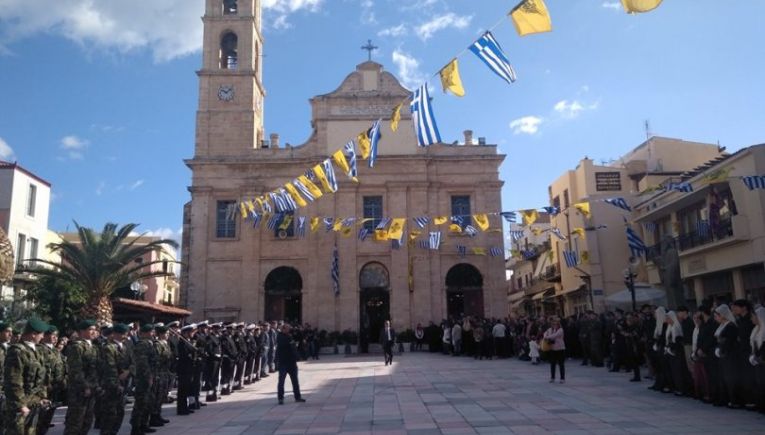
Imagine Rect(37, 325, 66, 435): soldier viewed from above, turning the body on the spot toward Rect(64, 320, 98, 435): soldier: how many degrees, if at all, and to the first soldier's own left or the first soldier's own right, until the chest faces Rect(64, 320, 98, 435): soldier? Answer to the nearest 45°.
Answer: approximately 45° to the first soldier's own right

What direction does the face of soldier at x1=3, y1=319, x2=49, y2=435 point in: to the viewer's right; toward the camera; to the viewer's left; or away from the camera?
to the viewer's right

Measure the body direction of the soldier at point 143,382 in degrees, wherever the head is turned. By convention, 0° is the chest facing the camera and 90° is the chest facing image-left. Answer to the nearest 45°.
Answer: approximately 270°

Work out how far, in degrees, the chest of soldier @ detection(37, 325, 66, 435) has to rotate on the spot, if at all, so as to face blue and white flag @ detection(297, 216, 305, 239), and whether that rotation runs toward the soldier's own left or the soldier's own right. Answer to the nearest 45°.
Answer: approximately 45° to the soldier's own left

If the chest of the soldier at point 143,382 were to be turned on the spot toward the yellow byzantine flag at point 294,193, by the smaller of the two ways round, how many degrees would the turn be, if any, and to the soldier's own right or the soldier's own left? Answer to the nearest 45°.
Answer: approximately 45° to the soldier's own left

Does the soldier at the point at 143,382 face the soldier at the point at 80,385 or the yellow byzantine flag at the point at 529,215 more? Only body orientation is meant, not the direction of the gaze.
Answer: the yellow byzantine flag

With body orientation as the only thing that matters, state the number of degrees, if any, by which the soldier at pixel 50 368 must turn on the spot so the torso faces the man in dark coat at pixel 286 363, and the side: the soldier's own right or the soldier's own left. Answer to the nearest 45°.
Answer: approximately 45° to the soldier's own left

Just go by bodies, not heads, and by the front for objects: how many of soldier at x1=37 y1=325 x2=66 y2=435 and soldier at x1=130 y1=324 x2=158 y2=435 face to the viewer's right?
2

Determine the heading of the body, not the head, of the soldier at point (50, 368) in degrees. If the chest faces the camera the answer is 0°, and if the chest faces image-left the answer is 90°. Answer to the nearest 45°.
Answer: approximately 270°

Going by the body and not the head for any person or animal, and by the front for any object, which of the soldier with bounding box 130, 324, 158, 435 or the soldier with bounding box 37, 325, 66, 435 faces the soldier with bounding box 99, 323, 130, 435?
the soldier with bounding box 37, 325, 66, 435
